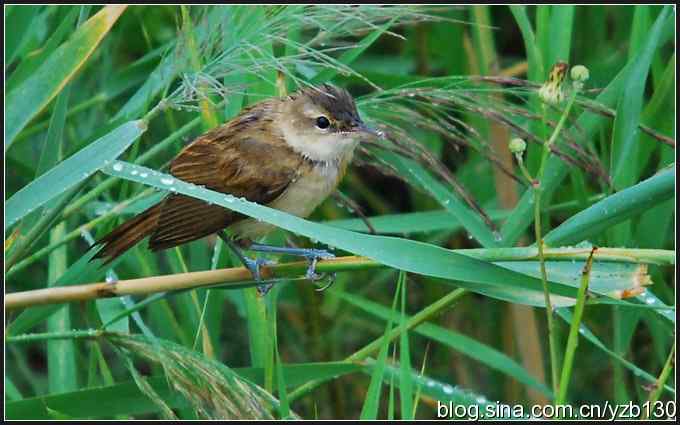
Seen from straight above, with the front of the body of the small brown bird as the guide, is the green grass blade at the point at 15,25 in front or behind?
behind

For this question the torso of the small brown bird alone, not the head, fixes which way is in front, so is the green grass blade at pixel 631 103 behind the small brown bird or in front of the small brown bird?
in front

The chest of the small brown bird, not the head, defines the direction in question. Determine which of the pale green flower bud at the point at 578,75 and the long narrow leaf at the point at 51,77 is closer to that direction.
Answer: the pale green flower bud

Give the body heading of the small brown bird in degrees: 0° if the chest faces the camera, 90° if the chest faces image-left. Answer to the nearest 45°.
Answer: approximately 270°

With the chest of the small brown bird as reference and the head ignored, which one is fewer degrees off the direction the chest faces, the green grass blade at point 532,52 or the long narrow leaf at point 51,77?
the green grass blade

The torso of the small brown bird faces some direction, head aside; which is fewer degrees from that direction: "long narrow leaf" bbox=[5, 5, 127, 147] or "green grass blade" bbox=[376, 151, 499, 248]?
the green grass blade
